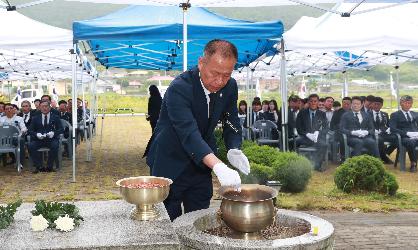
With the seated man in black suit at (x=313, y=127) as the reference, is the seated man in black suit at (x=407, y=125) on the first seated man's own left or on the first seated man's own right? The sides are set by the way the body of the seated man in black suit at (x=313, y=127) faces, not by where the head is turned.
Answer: on the first seated man's own left

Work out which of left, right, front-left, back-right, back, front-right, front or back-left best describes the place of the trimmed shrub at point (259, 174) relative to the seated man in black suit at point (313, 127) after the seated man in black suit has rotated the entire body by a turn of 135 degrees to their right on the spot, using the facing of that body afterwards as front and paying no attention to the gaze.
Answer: back-left

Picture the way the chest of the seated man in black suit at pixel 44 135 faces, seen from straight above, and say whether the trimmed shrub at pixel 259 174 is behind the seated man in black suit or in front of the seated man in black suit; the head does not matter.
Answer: in front

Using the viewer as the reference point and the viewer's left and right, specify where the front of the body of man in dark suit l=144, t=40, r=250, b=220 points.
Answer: facing the viewer and to the right of the viewer

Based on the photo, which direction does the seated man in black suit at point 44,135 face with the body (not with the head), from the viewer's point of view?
toward the camera

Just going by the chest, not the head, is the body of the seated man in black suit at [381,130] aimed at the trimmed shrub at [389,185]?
yes

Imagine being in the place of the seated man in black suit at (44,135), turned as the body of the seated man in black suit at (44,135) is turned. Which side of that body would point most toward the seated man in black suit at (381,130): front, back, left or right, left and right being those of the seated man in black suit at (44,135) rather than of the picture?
left

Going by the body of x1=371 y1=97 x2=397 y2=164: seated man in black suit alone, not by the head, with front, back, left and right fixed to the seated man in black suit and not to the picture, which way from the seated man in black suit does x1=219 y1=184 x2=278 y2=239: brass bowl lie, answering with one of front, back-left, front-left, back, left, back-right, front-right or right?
front

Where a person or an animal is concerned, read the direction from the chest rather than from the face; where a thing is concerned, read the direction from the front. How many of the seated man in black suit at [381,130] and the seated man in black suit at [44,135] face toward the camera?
2

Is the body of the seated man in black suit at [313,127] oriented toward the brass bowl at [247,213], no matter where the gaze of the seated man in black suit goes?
yes

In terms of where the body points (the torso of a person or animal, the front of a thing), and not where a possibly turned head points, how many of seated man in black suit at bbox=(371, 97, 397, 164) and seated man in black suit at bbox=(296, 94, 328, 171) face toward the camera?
2

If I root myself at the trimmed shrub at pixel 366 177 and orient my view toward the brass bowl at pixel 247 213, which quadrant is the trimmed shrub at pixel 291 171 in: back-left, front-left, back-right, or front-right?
front-right

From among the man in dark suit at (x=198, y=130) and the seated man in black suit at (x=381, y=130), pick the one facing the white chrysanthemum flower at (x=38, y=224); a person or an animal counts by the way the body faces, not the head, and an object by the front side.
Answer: the seated man in black suit

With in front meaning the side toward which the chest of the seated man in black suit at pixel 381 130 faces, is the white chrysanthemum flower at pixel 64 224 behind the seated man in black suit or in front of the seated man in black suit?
in front

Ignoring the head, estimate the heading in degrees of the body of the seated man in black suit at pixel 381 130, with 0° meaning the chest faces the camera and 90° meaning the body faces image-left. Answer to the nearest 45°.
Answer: approximately 0°
